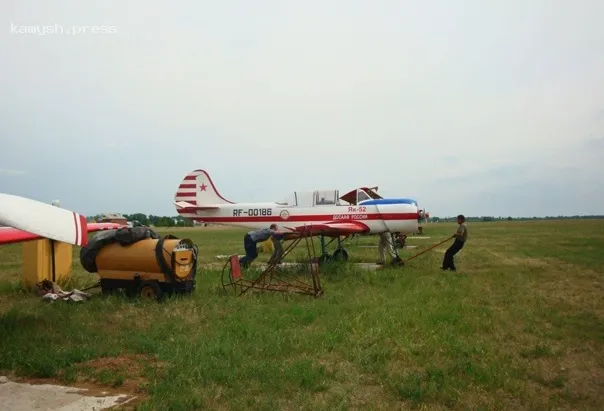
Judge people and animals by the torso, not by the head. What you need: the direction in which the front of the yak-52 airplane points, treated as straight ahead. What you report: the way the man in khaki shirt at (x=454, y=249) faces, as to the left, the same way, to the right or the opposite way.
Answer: the opposite way

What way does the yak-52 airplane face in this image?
to the viewer's right

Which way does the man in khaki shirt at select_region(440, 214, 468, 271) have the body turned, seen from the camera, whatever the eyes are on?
to the viewer's left

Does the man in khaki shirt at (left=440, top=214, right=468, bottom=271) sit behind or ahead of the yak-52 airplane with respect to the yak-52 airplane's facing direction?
ahead

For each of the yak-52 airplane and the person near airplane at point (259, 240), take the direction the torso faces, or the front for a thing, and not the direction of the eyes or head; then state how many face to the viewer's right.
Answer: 2

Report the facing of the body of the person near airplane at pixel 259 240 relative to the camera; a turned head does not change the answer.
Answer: to the viewer's right
